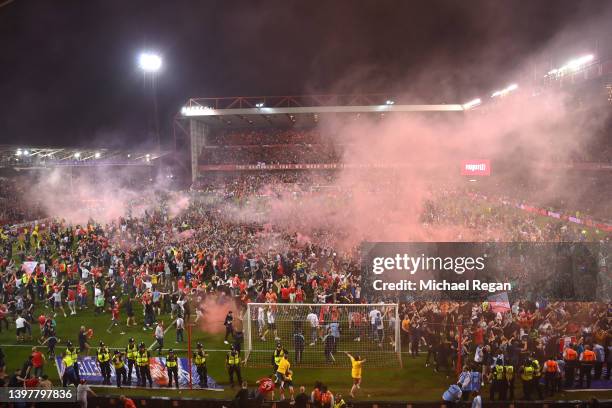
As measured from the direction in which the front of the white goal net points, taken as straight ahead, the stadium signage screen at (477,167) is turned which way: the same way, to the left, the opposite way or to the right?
the opposite way

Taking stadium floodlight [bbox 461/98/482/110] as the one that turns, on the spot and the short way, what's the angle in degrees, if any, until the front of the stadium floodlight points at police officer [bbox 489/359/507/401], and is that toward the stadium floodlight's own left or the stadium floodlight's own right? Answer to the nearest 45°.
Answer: approximately 45° to the stadium floodlight's own left

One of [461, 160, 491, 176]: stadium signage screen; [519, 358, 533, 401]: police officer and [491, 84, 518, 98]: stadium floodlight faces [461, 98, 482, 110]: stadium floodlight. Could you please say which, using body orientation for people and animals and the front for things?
the police officer

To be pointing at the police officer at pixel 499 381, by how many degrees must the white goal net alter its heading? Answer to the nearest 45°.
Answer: approximately 135° to its right

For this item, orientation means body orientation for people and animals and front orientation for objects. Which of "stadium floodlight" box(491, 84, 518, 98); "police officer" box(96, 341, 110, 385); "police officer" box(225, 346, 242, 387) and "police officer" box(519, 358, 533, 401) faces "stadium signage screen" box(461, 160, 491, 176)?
"police officer" box(519, 358, 533, 401)

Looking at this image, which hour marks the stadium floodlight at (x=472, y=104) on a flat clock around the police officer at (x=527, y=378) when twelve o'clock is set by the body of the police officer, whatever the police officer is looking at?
The stadium floodlight is roughly at 12 o'clock from the police officer.

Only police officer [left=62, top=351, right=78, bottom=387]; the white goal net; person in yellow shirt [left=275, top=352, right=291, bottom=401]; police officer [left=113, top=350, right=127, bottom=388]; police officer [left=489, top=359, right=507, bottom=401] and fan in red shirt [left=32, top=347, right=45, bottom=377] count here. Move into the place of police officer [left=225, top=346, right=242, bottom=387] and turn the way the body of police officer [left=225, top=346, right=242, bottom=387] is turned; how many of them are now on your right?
3

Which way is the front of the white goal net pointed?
away from the camera

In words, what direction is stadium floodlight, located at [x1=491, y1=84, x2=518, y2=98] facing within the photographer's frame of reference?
facing the viewer and to the left of the viewer

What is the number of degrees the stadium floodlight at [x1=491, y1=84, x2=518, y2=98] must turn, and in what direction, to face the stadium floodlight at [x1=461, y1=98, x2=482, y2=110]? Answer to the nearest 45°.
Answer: approximately 135° to its right

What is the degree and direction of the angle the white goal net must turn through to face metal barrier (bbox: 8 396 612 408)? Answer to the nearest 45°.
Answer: approximately 180°

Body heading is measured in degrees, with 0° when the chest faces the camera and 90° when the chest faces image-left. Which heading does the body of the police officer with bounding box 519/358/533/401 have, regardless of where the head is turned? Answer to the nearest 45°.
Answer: approximately 180°

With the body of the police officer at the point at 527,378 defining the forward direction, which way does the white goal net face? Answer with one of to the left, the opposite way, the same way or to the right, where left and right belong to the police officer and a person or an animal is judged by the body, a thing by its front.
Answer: the same way

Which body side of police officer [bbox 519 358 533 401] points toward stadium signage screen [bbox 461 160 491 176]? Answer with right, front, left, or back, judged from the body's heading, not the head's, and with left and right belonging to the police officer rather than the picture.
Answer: front

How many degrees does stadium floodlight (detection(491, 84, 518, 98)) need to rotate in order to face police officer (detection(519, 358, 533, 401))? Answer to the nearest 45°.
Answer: approximately 45° to its left
